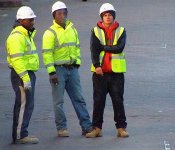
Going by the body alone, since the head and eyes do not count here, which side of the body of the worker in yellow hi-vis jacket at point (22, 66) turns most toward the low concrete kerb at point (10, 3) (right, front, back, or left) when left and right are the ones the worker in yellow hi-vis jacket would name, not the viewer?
left

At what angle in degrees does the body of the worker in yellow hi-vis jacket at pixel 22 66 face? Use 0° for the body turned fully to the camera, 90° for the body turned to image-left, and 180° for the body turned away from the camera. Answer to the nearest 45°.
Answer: approximately 270°

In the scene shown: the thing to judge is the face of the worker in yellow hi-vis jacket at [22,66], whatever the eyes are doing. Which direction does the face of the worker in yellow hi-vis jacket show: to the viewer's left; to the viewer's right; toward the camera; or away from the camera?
to the viewer's right
